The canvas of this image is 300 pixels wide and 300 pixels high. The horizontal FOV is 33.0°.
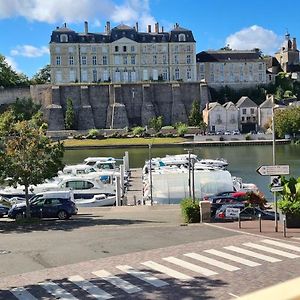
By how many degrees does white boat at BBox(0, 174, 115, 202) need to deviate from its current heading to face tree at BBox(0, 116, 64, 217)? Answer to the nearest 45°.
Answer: approximately 90° to its left

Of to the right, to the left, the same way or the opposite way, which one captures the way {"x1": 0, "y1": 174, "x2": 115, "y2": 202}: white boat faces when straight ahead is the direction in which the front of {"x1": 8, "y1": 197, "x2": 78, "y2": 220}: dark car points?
the same way

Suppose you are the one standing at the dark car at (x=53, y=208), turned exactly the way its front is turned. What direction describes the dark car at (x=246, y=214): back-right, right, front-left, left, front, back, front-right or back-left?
back-left

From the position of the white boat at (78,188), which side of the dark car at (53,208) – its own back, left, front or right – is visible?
right

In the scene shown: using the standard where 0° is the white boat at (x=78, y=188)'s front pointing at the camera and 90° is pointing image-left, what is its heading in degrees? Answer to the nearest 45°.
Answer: approximately 90°

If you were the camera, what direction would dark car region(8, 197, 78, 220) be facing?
facing to the left of the viewer

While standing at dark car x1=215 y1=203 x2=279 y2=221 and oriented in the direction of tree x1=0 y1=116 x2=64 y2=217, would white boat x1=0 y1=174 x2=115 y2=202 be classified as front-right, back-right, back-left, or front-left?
front-right

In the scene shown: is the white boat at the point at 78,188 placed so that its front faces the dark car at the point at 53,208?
no
